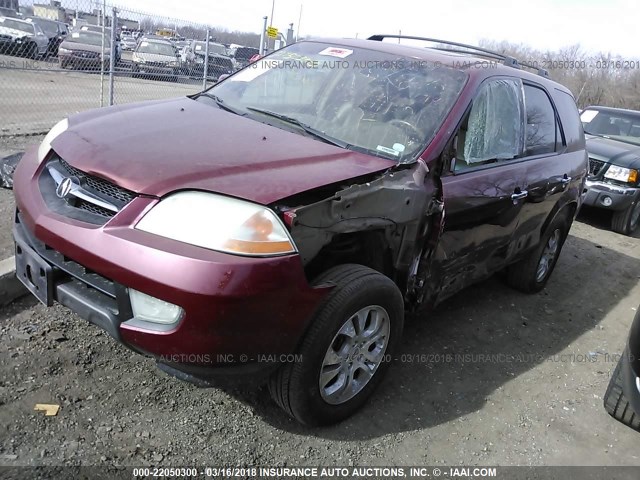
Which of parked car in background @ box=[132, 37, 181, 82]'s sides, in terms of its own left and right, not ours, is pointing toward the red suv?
front

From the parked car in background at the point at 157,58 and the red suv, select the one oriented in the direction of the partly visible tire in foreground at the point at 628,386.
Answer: the parked car in background at the point at 157,58

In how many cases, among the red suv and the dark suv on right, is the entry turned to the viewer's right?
0

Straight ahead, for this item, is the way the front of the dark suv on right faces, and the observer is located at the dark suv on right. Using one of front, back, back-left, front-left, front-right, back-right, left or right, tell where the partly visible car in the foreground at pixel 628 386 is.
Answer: front-left

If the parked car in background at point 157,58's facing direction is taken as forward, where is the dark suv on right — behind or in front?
in front

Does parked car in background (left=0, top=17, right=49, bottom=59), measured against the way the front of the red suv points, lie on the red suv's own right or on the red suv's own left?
on the red suv's own right

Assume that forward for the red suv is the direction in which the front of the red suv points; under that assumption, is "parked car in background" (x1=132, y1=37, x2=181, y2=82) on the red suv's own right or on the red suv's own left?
on the red suv's own right

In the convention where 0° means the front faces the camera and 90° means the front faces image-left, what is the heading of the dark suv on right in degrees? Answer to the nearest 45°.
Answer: approximately 45°

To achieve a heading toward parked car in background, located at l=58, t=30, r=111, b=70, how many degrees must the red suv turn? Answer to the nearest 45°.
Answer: approximately 90° to its right

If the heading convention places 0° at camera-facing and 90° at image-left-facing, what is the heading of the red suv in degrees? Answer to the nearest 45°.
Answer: approximately 45°

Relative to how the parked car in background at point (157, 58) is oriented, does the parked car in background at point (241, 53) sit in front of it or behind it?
behind

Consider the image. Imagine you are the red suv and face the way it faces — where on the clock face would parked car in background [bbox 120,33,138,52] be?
The parked car in background is roughly at 4 o'clock from the red suv.
